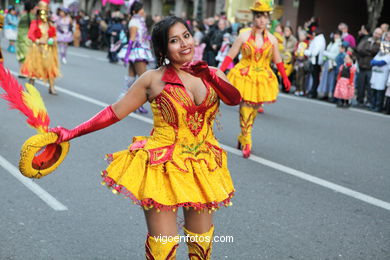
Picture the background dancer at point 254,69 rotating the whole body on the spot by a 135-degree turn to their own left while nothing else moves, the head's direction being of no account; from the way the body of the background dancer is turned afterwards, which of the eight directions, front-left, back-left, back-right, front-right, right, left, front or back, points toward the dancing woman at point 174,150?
back-right

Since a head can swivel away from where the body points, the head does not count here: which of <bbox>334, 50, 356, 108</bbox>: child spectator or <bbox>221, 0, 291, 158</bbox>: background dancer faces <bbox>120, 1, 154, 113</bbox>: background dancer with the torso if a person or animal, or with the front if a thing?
the child spectator

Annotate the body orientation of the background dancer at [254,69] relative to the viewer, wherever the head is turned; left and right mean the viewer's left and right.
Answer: facing the viewer

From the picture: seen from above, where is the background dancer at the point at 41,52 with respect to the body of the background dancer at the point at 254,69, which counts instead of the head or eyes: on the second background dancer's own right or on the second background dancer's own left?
on the second background dancer's own right

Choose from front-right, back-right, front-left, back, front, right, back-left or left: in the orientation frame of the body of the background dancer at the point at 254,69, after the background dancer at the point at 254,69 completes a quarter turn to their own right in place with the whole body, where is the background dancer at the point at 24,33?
front-right

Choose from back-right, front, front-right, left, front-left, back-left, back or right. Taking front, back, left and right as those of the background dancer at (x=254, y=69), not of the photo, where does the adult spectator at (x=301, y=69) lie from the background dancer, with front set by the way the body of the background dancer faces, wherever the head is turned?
back

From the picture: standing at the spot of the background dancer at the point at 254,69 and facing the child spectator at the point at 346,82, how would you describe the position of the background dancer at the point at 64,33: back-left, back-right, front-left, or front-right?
front-left

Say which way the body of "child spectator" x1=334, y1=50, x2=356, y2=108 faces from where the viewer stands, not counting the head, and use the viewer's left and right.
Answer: facing the viewer and to the left of the viewer

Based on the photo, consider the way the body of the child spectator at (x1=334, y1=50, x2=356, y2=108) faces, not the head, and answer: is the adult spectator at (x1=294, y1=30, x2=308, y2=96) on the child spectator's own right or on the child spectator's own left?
on the child spectator's own right

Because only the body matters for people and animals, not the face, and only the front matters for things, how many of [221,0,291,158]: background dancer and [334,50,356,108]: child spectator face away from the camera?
0

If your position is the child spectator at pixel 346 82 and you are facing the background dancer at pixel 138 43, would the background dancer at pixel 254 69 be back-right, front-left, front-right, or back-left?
front-left

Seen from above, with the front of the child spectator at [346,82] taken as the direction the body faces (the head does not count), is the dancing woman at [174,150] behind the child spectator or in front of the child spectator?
in front

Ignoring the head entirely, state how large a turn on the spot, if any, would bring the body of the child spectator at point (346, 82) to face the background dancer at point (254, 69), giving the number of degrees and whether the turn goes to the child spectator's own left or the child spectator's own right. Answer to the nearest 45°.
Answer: approximately 45° to the child spectator's own left
